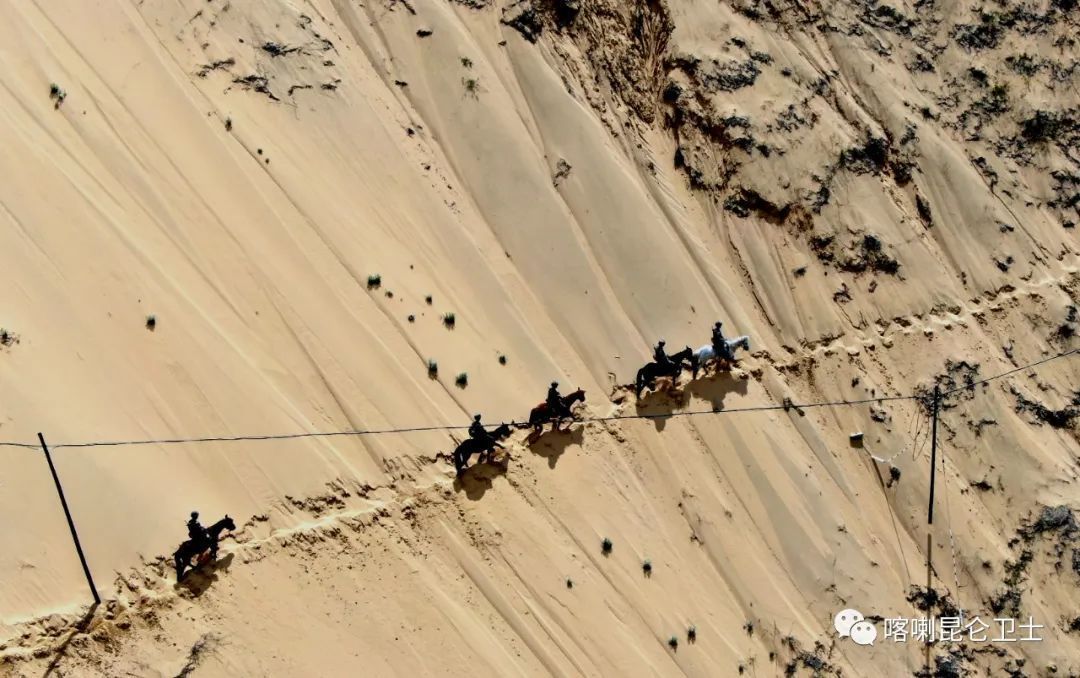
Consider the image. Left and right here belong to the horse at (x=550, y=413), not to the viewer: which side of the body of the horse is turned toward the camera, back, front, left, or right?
right

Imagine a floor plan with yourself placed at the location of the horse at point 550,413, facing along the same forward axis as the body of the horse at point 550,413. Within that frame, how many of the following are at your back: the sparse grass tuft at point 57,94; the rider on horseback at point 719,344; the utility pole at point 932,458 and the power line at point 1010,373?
1

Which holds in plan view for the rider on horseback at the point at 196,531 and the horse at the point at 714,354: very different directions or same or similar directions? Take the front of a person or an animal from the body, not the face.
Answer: same or similar directions

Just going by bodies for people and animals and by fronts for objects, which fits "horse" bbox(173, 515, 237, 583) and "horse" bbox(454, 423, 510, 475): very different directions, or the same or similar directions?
same or similar directions

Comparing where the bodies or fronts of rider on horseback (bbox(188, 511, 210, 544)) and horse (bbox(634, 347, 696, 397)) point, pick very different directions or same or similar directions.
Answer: same or similar directions

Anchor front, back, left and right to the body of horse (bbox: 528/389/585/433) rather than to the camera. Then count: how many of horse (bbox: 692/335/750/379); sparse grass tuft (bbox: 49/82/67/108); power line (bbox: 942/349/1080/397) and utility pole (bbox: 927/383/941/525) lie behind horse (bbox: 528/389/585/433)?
1

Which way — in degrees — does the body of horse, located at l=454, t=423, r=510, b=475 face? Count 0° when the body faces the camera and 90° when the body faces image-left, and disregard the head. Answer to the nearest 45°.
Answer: approximately 270°

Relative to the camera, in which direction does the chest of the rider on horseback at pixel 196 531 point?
to the viewer's right

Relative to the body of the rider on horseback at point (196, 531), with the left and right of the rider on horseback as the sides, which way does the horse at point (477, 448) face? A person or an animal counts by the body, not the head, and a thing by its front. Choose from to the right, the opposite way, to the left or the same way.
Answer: the same way

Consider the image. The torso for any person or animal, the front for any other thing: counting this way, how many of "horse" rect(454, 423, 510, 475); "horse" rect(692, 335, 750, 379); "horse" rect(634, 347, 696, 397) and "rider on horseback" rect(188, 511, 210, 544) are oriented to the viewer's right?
4

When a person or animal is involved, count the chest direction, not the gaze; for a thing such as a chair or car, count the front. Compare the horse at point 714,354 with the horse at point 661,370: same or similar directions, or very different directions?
same or similar directions

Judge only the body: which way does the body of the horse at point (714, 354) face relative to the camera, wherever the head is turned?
to the viewer's right

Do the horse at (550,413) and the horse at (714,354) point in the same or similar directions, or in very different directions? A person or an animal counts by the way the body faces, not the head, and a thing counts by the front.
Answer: same or similar directions

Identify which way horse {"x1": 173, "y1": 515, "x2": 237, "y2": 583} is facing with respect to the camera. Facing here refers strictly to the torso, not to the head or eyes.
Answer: to the viewer's right
